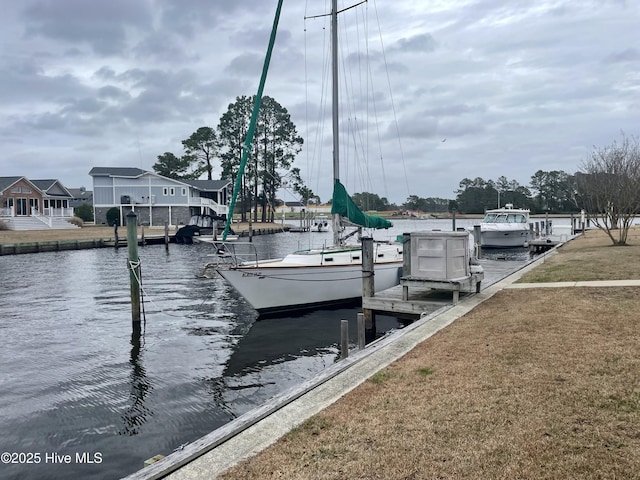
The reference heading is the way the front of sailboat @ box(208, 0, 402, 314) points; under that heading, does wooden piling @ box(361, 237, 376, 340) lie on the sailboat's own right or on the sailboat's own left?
on the sailboat's own left

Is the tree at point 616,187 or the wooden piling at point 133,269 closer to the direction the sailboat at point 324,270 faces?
the wooden piling

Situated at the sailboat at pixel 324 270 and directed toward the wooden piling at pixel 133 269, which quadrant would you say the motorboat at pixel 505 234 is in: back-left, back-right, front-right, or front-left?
back-right

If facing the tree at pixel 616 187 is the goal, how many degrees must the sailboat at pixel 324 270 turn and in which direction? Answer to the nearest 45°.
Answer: approximately 180°

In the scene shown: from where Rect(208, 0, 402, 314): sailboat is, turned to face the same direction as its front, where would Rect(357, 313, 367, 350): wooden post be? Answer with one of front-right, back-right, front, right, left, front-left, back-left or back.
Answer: front-left

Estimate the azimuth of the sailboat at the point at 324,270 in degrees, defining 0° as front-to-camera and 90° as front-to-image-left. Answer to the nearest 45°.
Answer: approximately 45°

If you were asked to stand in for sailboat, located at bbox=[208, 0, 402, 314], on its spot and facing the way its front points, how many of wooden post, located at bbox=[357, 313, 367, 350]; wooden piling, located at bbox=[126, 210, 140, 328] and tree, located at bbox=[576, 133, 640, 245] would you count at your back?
1

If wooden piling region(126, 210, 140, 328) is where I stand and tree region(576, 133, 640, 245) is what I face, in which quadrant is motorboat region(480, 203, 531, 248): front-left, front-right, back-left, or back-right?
front-left
